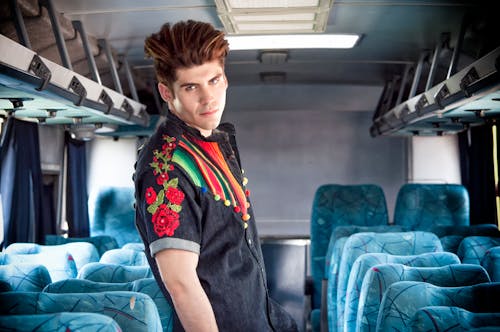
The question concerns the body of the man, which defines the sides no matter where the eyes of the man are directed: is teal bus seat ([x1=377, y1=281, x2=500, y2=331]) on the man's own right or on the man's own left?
on the man's own left

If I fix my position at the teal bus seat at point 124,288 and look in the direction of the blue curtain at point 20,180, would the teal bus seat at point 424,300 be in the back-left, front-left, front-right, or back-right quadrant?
back-right
